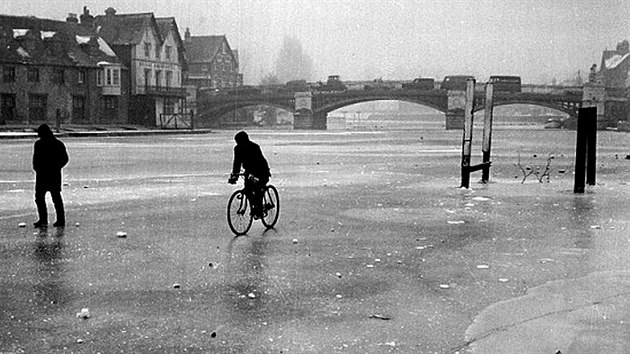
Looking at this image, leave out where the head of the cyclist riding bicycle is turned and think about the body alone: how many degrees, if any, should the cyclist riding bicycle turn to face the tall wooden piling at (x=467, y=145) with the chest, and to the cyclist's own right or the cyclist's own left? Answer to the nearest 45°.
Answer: approximately 180°

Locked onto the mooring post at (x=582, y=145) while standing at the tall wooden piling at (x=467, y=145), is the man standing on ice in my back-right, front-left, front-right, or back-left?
back-right

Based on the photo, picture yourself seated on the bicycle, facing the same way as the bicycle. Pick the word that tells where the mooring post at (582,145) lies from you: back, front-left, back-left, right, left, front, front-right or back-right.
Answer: back

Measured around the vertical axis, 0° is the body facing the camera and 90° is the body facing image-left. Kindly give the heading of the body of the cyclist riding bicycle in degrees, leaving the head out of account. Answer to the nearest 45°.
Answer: approximately 45°

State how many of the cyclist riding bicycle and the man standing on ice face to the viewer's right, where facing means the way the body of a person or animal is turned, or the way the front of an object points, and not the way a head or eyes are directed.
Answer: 0

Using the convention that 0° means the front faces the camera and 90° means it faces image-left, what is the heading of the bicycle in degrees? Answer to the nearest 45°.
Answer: approximately 45°

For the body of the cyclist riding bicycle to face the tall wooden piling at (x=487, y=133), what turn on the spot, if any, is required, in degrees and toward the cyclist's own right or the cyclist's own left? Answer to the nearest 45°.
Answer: approximately 180°

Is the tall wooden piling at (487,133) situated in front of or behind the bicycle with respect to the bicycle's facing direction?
behind

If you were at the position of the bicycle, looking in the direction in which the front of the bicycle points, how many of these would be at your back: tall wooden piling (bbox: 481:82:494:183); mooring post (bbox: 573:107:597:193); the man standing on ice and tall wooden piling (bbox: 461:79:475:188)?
3
